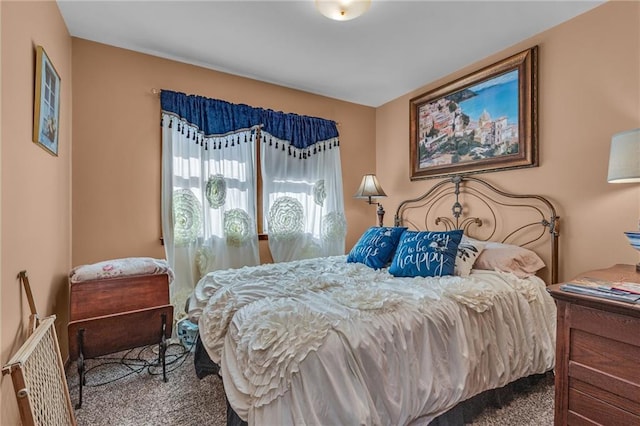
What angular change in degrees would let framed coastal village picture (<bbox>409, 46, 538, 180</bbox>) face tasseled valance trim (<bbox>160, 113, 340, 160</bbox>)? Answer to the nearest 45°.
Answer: approximately 45° to its right

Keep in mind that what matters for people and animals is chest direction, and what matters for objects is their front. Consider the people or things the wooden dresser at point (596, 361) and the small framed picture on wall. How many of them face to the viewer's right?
1

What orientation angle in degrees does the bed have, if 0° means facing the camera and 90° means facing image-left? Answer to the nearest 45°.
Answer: approximately 45°

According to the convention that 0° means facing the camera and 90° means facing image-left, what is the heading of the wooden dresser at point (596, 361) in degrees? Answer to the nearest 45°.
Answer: approximately 45°

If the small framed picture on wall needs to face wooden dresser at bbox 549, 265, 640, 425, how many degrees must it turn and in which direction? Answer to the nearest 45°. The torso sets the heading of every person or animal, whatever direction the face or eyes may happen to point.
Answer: approximately 45° to its right

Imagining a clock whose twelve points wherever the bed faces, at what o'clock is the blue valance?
The blue valance is roughly at 3 o'clock from the bed.

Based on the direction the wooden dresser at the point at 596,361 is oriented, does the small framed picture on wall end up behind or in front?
in front

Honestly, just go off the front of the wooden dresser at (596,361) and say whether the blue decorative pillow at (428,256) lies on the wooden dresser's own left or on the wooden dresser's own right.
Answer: on the wooden dresser's own right

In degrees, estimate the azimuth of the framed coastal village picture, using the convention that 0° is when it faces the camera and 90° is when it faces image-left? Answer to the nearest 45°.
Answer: approximately 45°

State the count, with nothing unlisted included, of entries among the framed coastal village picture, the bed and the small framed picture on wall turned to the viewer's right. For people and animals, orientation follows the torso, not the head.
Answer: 1

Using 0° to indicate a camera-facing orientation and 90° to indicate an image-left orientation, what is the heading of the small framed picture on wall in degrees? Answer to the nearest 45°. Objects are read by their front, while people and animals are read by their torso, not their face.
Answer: approximately 270°
